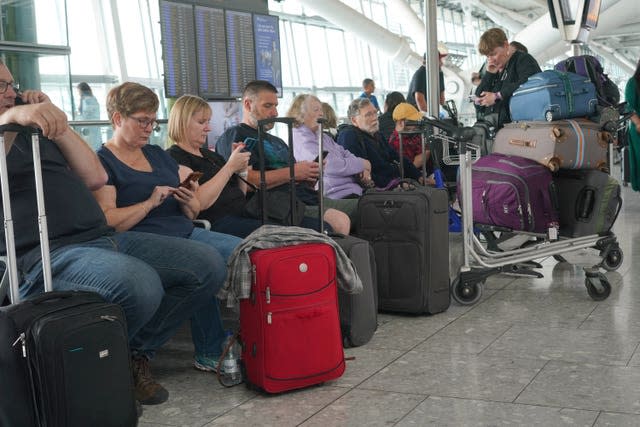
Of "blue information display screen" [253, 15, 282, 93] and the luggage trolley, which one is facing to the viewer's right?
the luggage trolley

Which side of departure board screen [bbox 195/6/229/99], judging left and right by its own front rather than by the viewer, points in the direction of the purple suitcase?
front

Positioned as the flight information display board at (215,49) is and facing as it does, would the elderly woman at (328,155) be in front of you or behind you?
in front

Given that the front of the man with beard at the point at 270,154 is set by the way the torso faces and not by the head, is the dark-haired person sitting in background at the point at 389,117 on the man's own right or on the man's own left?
on the man's own left

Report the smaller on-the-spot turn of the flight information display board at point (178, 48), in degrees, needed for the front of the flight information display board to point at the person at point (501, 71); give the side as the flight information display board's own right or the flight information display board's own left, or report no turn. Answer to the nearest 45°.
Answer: approximately 45° to the flight information display board's own left

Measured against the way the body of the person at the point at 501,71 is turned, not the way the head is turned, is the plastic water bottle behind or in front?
in front

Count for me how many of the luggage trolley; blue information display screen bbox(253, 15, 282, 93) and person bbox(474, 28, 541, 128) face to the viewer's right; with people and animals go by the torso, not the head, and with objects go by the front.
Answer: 1

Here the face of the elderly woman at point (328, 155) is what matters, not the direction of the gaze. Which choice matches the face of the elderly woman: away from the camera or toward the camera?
toward the camera

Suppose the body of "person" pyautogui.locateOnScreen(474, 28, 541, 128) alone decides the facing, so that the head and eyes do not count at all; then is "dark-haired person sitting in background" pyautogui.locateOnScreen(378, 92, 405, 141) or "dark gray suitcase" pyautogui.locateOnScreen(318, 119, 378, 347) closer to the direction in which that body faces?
the dark gray suitcase

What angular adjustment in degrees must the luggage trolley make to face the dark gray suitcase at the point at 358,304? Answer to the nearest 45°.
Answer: approximately 135° to its right

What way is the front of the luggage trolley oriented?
to the viewer's right

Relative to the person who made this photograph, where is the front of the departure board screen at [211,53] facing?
facing the viewer and to the right of the viewer

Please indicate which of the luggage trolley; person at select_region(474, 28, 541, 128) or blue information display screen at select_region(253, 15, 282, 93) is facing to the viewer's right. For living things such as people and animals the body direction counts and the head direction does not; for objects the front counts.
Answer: the luggage trolley

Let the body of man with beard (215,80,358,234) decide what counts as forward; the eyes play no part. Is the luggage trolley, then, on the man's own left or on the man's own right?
on the man's own left
